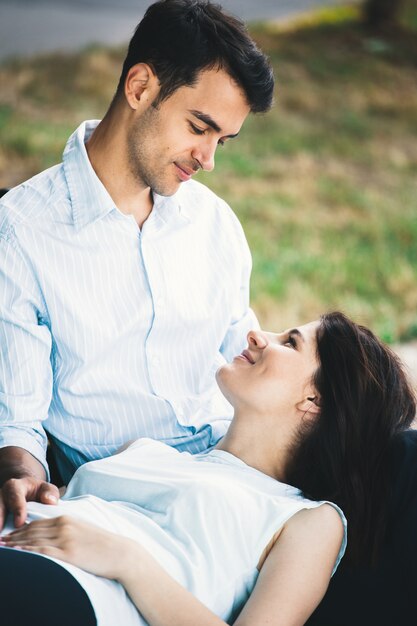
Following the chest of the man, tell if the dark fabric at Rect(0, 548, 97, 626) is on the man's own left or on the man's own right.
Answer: on the man's own right

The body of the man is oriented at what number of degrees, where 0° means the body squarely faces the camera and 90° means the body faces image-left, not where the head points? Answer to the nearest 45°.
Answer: approximately 315°
